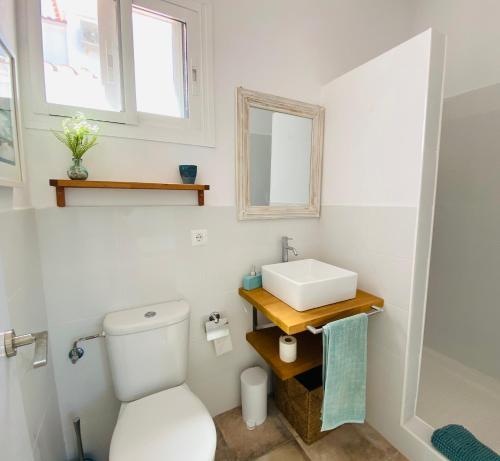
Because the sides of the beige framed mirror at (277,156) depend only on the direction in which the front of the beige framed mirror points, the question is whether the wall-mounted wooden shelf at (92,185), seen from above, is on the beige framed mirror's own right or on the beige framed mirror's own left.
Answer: on the beige framed mirror's own right

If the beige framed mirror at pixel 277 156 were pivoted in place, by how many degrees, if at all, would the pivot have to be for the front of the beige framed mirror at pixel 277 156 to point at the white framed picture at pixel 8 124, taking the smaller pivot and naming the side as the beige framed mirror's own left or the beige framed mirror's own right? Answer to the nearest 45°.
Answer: approximately 90° to the beige framed mirror's own right

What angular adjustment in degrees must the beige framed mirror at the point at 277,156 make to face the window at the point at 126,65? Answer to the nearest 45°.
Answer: approximately 90° to its right

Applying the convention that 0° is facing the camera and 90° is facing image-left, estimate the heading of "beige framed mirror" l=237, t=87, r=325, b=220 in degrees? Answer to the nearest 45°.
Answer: approximately 315°

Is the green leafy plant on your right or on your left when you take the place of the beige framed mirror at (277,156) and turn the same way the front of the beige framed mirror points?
on your right
